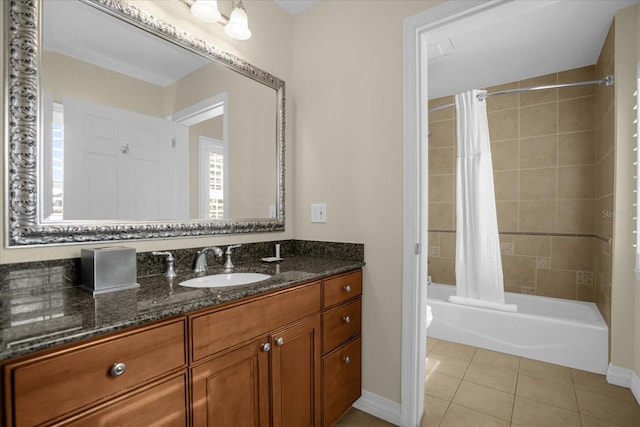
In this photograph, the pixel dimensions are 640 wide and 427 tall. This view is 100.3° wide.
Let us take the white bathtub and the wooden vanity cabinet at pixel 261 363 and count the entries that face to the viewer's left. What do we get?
0

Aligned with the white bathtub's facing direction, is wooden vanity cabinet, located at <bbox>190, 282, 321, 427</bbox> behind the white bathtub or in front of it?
in front

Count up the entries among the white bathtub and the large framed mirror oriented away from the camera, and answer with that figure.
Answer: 0

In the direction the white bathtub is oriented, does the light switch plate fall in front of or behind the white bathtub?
in front
